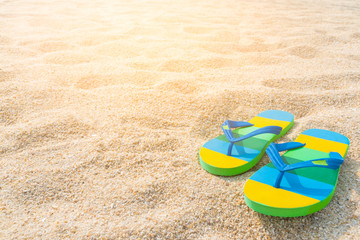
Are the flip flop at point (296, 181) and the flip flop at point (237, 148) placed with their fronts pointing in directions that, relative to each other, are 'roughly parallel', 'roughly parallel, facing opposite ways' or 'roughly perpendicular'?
roughly parallel
